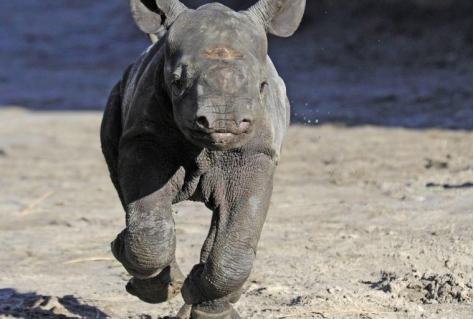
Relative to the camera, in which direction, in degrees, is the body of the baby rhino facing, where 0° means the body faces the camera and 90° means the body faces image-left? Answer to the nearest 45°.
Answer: approximately 0°
